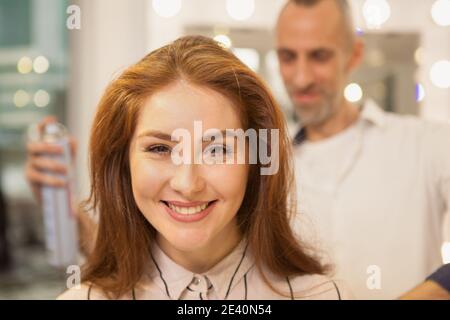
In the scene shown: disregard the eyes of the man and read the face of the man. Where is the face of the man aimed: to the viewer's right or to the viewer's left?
to the viewer's left

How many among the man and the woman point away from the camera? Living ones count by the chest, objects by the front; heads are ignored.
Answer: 0

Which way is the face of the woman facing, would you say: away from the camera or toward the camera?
toward the camera

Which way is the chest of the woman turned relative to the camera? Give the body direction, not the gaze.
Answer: toward the camera
